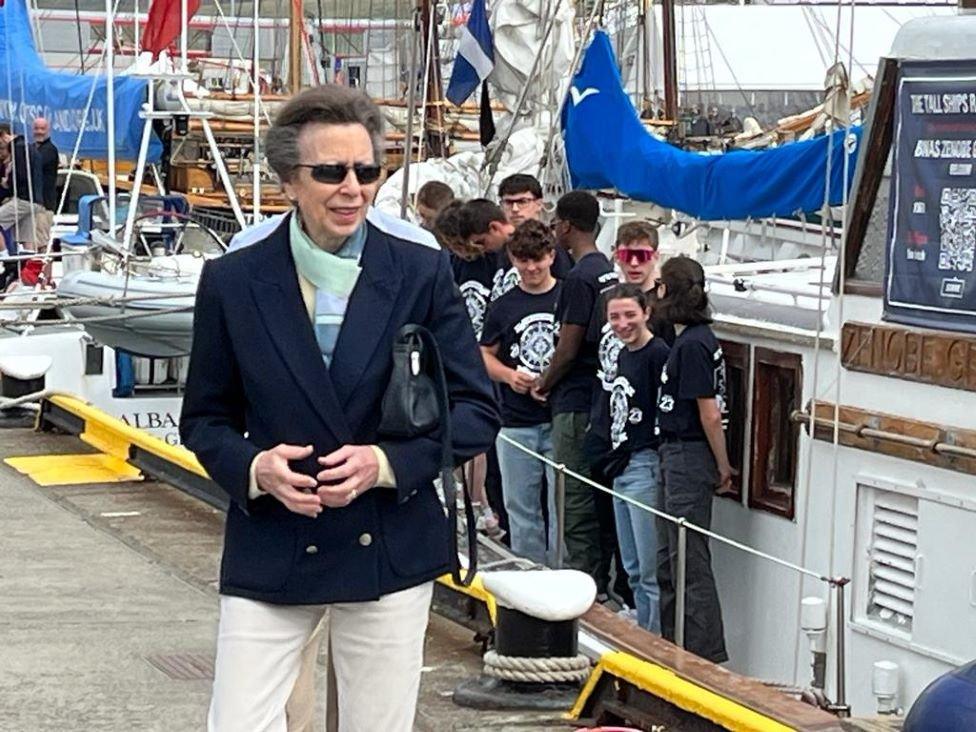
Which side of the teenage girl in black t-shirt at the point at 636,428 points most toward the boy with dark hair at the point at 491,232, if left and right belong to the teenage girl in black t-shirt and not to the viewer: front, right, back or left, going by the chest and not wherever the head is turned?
right

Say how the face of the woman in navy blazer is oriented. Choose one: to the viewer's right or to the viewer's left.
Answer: to the viewer's right

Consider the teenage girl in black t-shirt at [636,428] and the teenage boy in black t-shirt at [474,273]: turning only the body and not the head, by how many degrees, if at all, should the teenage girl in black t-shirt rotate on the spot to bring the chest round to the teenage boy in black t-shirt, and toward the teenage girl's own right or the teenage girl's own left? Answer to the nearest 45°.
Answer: approximately 90° to the teenage girl's own right

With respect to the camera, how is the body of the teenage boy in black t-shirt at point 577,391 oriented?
to the viewer's left

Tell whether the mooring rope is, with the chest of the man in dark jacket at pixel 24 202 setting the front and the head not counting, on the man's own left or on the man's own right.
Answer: on the man's own left

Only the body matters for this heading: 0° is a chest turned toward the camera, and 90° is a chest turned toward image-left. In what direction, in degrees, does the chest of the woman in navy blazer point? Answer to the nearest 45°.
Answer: approximately 0°

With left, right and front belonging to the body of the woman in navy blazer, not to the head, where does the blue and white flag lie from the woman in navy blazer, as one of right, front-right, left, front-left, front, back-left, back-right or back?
back

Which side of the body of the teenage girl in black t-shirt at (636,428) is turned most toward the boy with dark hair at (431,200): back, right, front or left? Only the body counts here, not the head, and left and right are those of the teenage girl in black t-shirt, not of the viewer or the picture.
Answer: right

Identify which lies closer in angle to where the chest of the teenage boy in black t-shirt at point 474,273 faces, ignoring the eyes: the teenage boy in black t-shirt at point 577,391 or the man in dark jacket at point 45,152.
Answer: the teenage boy in black t-shirt

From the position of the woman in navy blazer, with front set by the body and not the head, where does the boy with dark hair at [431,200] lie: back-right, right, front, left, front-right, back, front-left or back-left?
back

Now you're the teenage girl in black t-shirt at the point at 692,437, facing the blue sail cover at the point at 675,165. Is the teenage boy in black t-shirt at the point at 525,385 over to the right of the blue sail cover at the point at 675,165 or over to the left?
left

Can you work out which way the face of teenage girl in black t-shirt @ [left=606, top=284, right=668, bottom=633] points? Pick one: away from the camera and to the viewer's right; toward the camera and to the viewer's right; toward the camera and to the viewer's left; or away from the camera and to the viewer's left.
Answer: toward the camera and to the viewer's left

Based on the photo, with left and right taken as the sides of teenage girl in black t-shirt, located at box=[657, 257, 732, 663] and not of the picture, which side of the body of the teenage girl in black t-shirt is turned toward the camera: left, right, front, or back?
left
